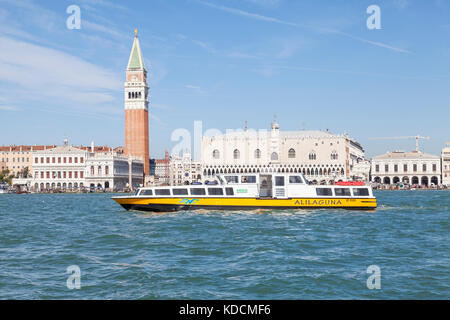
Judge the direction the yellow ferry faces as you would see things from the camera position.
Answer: facing to the left of the viewer
